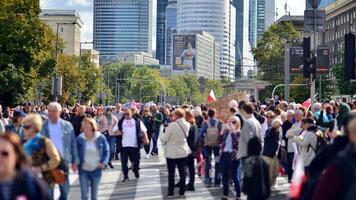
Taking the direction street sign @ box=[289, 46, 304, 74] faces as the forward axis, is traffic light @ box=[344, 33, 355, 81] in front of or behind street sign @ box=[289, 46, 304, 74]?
in front

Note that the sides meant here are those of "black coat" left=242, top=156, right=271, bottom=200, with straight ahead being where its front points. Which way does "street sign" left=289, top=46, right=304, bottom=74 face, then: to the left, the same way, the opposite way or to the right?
the opposite way

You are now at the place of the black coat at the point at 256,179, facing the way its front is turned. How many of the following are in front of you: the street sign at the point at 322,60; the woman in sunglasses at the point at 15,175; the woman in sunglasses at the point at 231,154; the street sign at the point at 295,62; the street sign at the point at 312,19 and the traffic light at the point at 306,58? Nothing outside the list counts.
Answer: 5

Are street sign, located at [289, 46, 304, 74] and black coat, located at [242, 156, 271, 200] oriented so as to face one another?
yes

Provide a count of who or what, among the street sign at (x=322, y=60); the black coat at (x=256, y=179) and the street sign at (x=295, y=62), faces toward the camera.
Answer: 2

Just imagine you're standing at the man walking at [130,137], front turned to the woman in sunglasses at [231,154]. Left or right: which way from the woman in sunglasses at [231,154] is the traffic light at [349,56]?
left

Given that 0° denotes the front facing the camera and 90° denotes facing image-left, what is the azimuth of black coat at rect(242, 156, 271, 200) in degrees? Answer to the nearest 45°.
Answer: approximately 180°

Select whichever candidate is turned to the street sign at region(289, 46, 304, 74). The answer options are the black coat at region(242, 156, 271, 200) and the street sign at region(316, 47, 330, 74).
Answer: the black coat

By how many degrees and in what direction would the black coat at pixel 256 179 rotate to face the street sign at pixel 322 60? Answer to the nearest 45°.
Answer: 0° — it already faces it
